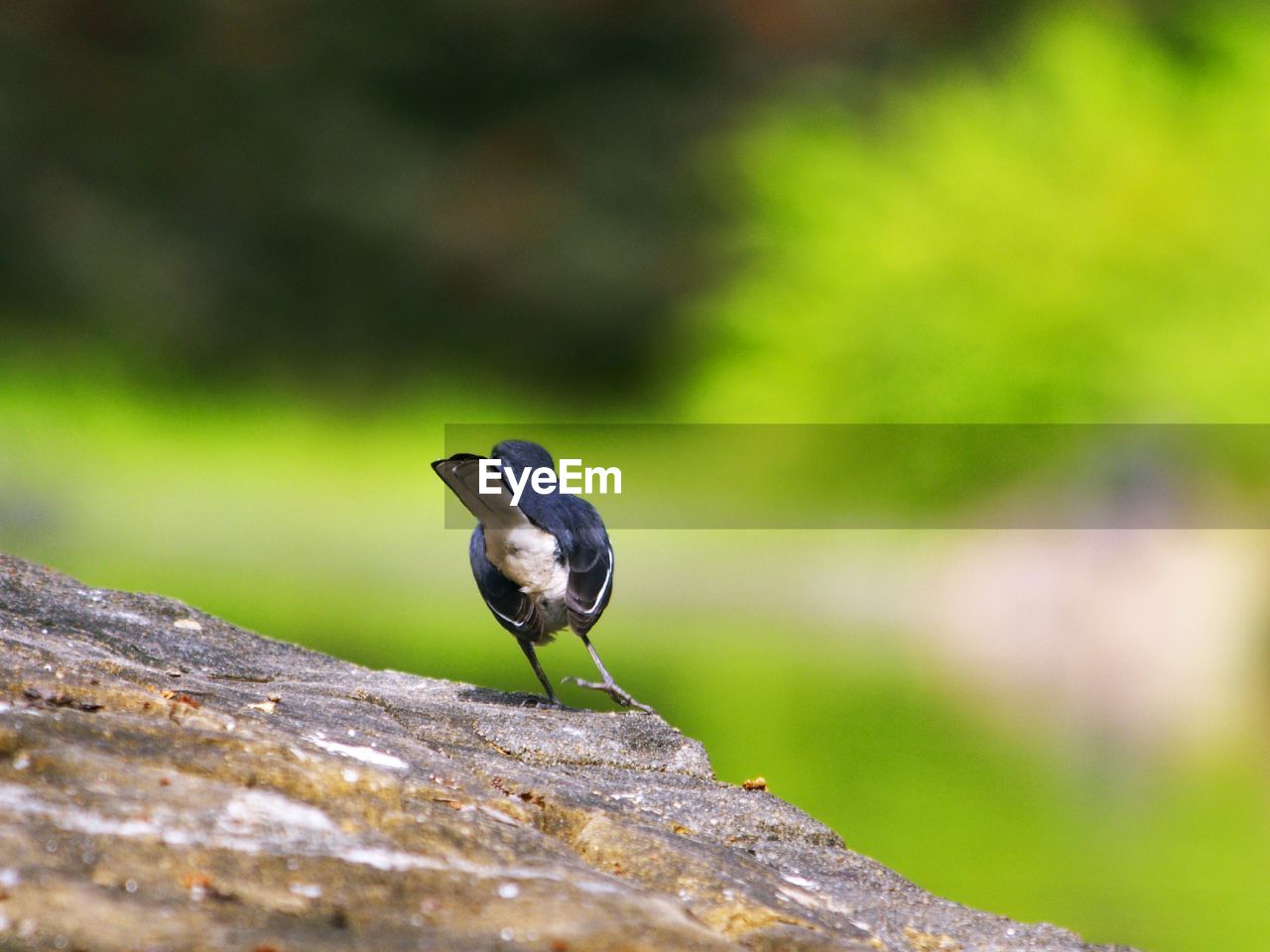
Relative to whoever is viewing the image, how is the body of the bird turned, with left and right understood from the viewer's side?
facing away from the viewer
